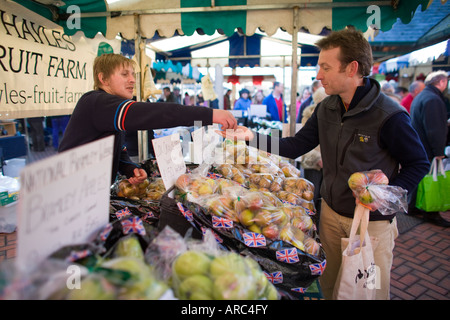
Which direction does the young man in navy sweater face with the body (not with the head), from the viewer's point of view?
to the viewer's right

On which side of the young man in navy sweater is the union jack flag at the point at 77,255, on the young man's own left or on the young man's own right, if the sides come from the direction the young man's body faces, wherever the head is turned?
on the young man's own right

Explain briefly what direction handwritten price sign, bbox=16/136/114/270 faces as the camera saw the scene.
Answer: facing the viewer and to the right of the viewer

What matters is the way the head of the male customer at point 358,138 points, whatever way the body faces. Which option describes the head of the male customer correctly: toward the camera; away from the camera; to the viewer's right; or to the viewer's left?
to the viewer's left

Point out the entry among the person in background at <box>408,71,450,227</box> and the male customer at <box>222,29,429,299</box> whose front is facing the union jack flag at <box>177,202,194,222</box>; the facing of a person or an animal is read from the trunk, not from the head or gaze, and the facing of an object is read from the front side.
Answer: the male customer

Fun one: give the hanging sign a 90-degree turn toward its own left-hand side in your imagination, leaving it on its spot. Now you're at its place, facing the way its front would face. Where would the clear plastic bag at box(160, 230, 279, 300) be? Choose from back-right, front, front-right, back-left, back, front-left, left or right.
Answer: back-right

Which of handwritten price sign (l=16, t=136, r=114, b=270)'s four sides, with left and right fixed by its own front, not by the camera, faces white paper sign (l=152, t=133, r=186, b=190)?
left
